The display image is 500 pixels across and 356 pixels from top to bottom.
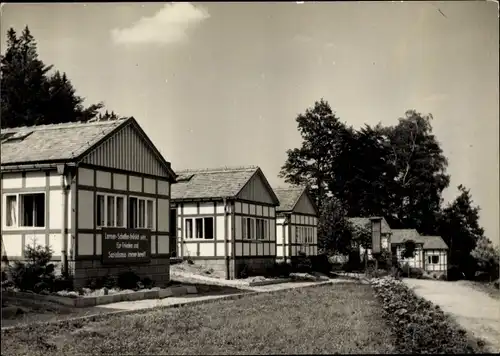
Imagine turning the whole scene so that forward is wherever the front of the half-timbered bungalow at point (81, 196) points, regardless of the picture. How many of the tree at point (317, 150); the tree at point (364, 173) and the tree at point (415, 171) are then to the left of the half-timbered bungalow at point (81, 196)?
3

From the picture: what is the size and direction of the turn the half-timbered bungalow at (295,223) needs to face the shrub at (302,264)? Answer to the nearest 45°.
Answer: approximately 45° to its right

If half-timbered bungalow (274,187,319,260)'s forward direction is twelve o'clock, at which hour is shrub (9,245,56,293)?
The shrub is roughly at 2 o'clock from the half-timbered bungalow.

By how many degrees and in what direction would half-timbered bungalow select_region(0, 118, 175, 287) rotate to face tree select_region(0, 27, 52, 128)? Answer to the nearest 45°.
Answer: approximately 135° to its left

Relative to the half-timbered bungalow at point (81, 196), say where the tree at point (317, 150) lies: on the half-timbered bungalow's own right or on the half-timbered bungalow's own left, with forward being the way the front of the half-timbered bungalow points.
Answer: on the half-timbered bungalow's own left

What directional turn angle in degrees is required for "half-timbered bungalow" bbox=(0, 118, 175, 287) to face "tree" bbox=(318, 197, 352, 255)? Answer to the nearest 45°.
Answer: approximately 90° to its left

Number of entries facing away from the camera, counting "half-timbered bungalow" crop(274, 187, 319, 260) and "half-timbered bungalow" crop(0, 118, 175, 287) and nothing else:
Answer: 0

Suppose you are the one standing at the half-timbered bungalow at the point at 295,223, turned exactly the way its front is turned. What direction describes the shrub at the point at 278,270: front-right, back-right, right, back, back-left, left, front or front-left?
front-right

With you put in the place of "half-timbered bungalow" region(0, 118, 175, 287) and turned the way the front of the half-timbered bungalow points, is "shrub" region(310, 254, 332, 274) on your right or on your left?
on your left

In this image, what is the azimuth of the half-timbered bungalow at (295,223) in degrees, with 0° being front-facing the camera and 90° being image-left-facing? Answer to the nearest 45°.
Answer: approximately 315°
